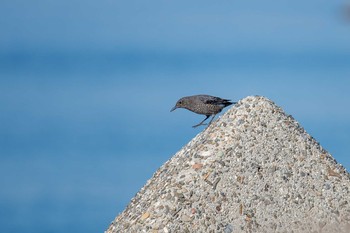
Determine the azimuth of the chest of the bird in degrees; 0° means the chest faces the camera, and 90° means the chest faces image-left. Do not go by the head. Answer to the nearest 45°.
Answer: approximately 90°
